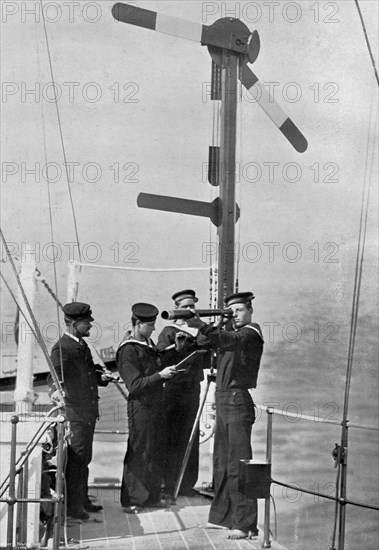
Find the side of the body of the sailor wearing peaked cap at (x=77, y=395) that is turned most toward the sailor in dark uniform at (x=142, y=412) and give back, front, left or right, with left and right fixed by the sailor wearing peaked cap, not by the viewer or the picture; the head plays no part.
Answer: front

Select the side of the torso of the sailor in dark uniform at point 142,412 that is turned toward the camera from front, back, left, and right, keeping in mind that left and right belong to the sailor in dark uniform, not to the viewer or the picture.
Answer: right

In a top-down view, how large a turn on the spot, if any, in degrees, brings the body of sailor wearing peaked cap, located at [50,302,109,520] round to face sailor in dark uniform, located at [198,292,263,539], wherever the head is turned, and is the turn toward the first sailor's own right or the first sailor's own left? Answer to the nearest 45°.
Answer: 0° — they already face them

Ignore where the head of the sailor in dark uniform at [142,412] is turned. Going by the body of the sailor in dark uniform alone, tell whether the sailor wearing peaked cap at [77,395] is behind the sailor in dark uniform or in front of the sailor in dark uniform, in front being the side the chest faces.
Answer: behind

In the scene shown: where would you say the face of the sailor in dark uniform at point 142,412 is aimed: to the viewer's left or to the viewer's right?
to the viewer's right

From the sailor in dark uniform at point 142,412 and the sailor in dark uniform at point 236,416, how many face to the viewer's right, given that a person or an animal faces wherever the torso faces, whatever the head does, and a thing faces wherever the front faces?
1

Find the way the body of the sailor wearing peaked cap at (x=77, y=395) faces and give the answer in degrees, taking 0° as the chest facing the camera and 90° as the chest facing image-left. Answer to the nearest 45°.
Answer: approximately 270°

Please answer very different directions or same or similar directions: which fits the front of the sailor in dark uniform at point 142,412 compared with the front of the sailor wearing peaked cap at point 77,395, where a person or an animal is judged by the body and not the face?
same or similar directions

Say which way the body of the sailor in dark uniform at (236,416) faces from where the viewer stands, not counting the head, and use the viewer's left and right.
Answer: facing the viewer and to the left of the viewer

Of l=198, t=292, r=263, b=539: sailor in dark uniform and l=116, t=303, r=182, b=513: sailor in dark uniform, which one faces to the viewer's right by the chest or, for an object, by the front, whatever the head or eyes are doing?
l=116, t=303, r=182, b=513: sailor in dark uniform
